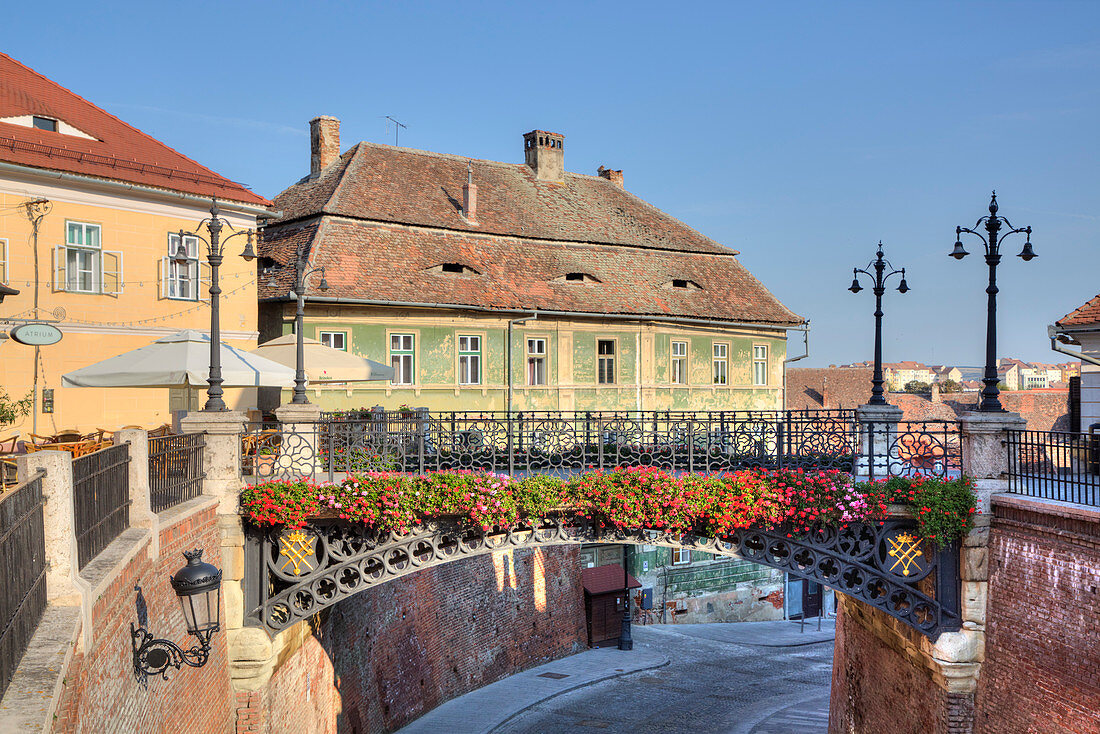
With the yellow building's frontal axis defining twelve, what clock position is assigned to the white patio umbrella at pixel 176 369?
The white patio umbrella is roughly at 1 o'clock from the yellow building.

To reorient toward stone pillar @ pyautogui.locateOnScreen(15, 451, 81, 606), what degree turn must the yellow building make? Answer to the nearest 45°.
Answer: approximately 45° to its right

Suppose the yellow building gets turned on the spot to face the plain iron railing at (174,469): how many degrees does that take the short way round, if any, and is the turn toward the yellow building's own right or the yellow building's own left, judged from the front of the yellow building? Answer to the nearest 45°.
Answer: approximately 45° to the yellow building's own right
